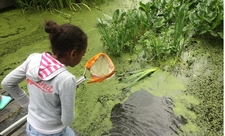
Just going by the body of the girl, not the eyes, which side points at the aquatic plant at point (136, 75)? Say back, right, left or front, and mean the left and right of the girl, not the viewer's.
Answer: front

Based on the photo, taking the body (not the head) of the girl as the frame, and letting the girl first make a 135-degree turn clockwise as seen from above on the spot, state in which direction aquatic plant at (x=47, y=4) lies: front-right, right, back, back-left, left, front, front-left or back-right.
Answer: back

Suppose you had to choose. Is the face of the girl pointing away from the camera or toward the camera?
away from the camera

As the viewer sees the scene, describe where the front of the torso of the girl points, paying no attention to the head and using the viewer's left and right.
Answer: facing away from the viewer and to the right of the viewer
